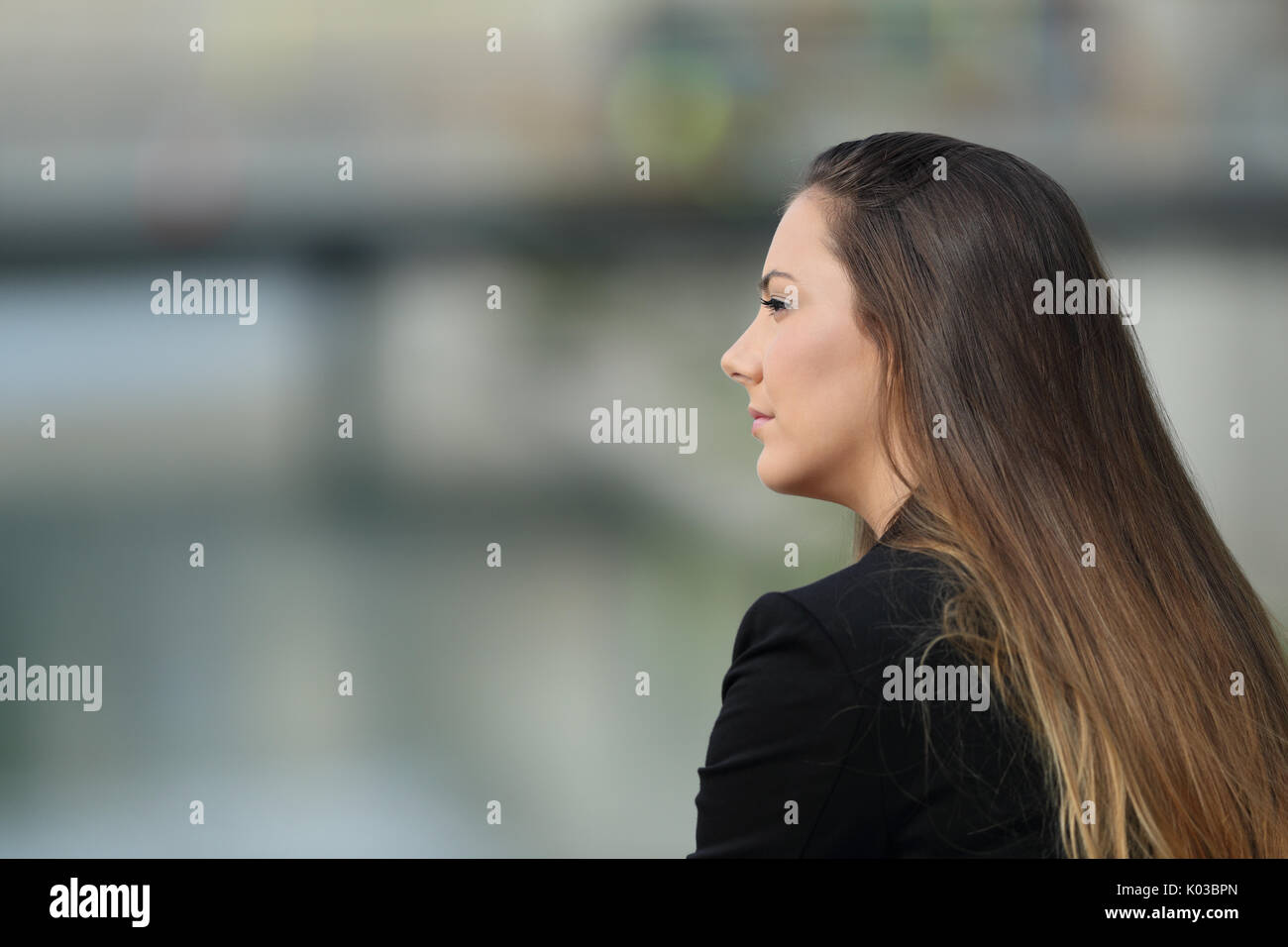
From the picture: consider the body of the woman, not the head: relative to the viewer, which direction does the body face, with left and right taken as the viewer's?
facing away from the viewer and to the left of the viewer
